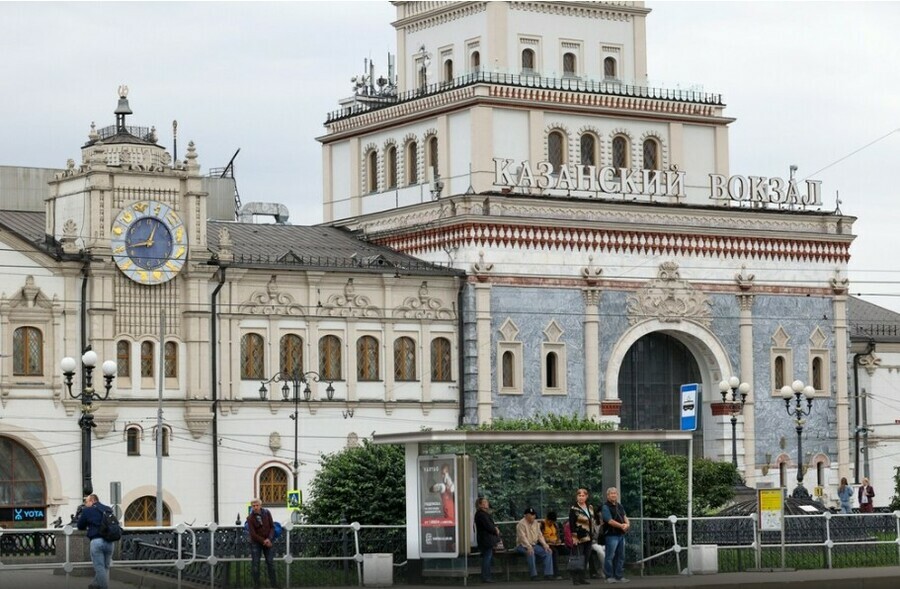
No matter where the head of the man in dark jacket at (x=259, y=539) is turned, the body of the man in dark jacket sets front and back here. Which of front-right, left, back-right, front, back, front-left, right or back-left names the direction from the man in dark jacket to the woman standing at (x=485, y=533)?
left

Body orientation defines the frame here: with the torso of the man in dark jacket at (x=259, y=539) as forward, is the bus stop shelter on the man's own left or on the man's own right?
on the man's own left

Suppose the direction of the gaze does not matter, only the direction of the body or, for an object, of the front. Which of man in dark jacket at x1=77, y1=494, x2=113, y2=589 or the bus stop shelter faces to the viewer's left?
the man in dark jacket

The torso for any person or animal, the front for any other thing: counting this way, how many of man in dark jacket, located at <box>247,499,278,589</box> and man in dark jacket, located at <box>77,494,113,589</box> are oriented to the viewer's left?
1

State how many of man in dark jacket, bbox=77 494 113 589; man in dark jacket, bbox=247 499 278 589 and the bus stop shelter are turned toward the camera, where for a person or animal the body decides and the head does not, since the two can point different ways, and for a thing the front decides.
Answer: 2

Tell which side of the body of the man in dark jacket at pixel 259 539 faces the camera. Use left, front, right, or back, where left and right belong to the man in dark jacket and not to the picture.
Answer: front

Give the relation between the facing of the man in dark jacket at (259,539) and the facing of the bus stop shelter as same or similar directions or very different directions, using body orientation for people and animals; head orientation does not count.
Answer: same or similar directions

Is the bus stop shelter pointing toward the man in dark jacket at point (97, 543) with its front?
no

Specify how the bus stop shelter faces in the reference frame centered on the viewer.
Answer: facing the viewer

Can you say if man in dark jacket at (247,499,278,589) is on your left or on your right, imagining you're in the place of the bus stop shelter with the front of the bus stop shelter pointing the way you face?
on your right

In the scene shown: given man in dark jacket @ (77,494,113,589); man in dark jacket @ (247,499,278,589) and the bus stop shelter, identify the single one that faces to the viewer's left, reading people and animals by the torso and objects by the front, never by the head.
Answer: man in dark jacket @ (77,494,113,589)

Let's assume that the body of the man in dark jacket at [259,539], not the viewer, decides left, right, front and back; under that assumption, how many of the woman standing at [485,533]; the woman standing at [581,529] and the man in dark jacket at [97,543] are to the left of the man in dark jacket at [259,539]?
2

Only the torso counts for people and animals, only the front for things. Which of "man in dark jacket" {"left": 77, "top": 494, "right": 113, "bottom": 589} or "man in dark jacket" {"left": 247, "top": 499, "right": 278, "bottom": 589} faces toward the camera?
"man in dark jacket" {"left": 247, "top": 499, "right": 278, "bottom": 589}
